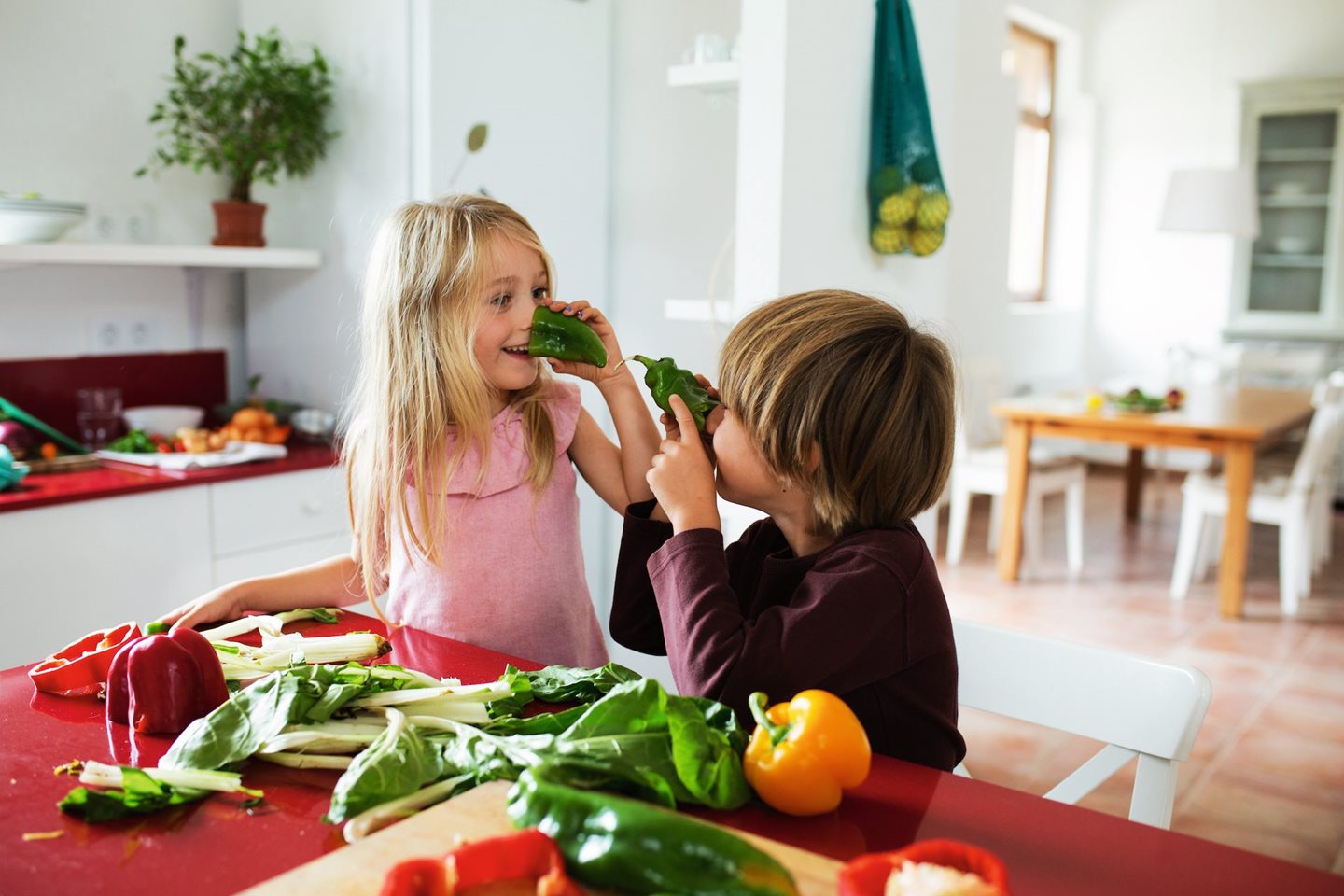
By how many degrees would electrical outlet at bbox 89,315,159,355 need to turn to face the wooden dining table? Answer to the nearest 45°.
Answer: approximately 90° to its left

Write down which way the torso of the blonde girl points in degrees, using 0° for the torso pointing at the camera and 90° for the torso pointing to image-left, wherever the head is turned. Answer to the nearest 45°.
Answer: approximately 315°

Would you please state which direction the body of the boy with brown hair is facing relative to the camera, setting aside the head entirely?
to the viewer's left

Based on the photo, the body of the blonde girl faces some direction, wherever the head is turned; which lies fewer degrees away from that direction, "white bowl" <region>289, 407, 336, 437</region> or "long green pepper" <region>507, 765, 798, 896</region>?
the long green pepper

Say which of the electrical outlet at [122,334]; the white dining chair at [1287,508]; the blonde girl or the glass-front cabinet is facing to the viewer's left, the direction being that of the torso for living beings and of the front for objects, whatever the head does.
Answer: the white dining chair

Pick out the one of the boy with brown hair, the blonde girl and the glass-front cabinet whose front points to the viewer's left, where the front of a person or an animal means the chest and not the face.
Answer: the boy with brown hair

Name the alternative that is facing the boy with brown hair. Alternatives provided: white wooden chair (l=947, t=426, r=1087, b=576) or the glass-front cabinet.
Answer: the glass-front cabinet

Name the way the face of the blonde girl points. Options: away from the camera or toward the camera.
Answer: toward the camera

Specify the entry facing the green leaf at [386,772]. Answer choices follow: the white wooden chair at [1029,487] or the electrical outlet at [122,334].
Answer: the electrical outlet

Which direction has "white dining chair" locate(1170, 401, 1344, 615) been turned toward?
to the viewer's left

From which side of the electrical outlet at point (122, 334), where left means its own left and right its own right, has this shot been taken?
front

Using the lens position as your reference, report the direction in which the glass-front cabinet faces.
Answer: facing the viewer
